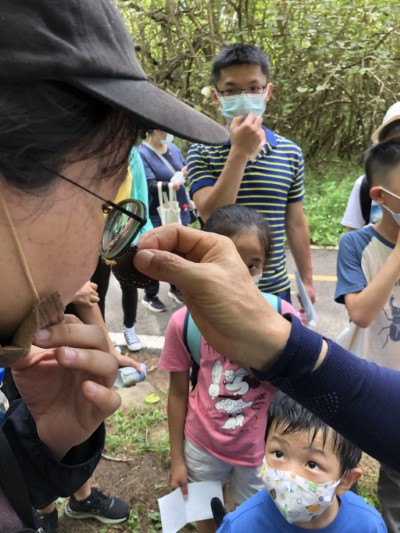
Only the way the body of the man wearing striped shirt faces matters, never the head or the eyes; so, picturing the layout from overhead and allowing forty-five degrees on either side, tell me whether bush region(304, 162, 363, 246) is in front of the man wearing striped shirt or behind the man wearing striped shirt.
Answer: behind

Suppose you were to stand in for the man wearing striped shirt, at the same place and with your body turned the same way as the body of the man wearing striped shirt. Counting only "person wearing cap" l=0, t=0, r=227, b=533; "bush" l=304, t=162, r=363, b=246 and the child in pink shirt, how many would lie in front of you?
2

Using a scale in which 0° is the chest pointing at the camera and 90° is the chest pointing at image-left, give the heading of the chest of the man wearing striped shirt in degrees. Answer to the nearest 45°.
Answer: approximately 0°

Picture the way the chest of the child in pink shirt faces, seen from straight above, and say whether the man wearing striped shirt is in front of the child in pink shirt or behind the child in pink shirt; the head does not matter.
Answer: behind

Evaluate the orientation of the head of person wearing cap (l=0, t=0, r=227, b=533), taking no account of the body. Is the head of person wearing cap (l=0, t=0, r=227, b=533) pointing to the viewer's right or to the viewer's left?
to the viewer's right

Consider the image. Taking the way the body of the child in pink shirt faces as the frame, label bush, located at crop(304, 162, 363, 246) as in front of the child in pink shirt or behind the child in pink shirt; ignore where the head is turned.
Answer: behind

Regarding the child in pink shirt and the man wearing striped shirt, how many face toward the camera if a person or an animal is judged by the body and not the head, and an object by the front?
2

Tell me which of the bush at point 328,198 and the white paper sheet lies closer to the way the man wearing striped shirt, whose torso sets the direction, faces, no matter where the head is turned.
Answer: the white paper sheet
